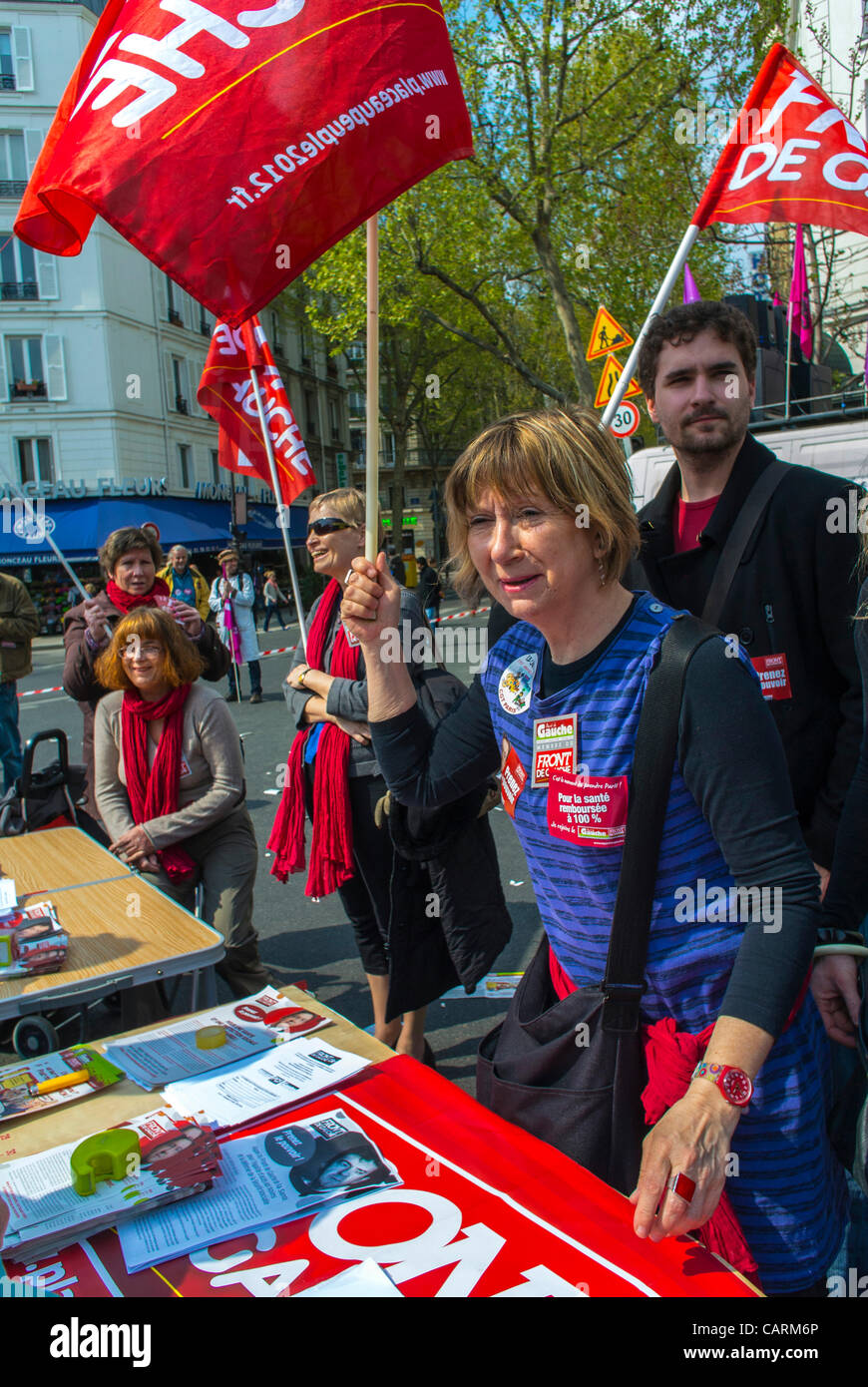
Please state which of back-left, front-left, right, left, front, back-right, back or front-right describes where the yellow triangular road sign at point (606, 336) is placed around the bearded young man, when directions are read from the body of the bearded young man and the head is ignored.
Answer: back-right

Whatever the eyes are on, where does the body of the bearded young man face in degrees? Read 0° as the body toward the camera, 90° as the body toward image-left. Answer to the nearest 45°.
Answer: approximately 45°

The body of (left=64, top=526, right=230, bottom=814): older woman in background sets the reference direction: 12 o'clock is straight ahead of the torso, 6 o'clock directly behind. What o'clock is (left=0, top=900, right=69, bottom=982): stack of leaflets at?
The stack of leaflets is roughly at 12 o'clock from the older woman in background.

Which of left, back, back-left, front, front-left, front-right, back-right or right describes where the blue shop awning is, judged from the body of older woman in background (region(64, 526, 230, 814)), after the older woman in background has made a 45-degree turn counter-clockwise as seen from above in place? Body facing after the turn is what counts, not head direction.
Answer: back-left

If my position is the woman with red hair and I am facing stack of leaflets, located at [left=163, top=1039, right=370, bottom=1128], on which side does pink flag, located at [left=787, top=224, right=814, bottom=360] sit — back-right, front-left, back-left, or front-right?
back-left

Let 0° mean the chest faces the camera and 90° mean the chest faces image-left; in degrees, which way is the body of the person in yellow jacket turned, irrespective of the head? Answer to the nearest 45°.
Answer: approximately 0°

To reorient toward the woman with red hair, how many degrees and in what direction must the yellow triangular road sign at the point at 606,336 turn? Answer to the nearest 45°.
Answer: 0° — it already faces them
